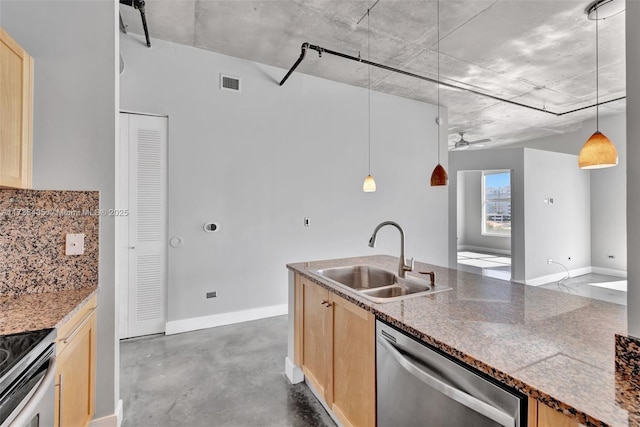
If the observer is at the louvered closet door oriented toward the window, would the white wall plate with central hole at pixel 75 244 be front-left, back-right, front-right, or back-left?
back-right

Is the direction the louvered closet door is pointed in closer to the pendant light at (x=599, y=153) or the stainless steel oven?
the stainless steel oven

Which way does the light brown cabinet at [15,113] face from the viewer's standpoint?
to the viewer's right

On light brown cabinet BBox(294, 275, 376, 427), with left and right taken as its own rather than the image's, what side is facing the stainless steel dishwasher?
left

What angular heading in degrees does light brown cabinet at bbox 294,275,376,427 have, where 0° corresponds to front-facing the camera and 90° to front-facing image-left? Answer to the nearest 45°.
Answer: approximately 45°

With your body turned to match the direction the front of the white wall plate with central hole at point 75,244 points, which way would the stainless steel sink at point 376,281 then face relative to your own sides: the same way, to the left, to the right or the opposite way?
to the right

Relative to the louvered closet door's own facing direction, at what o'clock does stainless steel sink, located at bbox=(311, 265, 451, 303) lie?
The stainless steel sink is roughly at 11 o'clock from the louvered closet door.

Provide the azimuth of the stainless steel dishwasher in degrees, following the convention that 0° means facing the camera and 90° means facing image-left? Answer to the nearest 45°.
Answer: approximately 45°

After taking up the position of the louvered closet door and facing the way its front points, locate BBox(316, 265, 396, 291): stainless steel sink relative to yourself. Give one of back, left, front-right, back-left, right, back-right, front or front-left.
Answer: front-left
